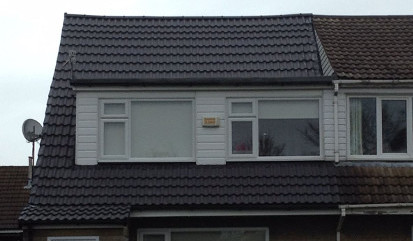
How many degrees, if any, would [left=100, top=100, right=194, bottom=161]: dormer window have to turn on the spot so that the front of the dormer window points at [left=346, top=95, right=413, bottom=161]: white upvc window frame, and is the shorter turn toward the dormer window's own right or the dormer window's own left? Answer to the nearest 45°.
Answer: approximately 90° to the dormer window's own left

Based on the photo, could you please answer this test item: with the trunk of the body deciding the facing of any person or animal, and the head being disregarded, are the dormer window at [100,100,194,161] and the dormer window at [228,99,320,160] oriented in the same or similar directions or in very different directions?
same or similar directions

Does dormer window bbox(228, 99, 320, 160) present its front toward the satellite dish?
no

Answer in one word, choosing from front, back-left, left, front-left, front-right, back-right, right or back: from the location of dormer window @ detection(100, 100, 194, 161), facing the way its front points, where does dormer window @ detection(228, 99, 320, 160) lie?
left

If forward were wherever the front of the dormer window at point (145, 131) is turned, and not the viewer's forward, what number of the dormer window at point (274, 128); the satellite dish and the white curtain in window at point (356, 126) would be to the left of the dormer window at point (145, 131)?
2

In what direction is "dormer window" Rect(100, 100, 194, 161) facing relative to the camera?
toward the camera

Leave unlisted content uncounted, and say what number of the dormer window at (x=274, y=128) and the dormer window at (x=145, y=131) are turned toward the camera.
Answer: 2

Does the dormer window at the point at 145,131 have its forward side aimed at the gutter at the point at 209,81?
no

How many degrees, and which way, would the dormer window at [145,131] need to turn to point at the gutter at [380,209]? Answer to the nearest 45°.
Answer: approximately 90° to its left

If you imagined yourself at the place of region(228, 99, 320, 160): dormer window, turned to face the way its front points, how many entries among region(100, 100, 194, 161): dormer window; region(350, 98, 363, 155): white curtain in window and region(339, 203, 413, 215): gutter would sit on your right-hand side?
1

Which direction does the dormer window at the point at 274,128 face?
toward the camera

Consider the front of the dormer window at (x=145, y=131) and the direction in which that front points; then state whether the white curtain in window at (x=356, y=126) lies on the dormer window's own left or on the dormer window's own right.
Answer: on the dormer window's own left

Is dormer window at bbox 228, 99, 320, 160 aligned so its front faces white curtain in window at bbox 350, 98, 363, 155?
no

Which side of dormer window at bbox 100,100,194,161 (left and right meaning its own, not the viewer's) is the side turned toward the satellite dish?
right

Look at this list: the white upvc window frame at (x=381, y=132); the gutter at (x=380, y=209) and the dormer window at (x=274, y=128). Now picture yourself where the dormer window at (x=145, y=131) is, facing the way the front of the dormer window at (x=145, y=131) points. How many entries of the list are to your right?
0

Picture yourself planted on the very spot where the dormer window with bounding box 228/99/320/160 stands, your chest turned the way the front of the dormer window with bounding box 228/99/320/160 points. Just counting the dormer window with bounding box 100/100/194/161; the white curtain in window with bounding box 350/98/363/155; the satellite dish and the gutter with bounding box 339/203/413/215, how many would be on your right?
2

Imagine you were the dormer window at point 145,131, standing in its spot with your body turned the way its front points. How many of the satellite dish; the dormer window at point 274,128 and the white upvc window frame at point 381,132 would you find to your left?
2
